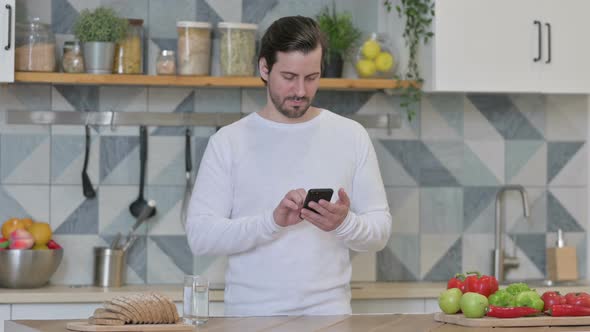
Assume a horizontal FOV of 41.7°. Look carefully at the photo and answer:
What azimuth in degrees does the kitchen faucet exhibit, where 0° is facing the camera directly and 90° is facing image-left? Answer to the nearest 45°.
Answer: approximately 315°

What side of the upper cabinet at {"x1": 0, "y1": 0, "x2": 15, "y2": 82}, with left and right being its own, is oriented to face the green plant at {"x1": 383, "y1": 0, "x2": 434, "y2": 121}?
left

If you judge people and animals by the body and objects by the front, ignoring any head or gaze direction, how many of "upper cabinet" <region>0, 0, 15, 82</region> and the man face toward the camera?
2

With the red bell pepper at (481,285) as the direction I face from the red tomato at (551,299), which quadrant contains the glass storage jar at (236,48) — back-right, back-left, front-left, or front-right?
front-right

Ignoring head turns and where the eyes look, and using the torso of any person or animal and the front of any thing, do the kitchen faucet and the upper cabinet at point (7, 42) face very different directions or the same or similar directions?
same or similar directions

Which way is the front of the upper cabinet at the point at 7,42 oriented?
toward the camera

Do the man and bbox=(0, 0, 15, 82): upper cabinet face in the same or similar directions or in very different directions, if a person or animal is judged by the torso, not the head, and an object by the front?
same or similar directions

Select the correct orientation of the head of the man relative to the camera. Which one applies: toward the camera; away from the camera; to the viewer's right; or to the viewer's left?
toward the camera

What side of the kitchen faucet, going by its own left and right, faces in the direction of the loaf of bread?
right

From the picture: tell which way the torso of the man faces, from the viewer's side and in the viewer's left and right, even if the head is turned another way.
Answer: facing the viewer

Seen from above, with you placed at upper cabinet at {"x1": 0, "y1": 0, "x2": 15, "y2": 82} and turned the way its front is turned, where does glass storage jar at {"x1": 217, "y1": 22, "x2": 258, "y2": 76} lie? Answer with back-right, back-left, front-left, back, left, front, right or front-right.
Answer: left

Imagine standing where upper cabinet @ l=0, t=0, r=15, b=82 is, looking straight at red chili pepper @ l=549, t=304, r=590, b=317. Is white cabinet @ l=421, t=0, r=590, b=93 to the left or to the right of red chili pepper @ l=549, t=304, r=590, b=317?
left
